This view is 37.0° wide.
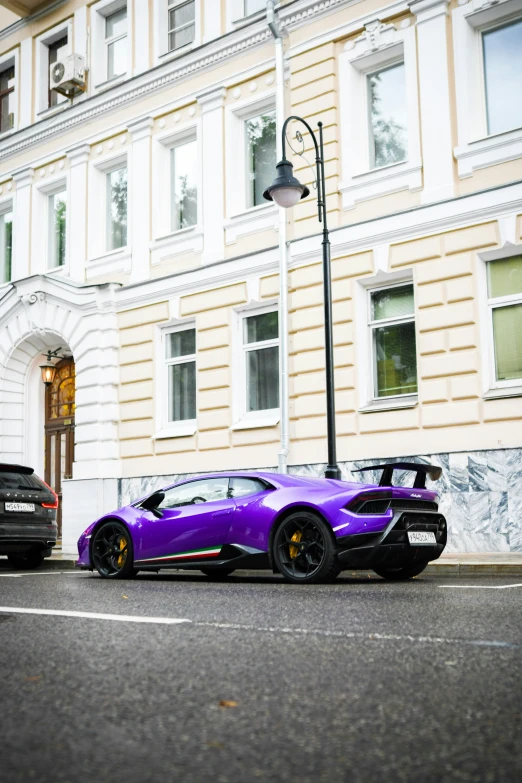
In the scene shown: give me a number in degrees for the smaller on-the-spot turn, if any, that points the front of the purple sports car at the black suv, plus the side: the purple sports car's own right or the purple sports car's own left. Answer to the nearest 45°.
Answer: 0° — it already faces it

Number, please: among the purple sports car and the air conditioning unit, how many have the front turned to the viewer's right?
0

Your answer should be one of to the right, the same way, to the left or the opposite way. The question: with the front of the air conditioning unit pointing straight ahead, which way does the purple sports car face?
to the right

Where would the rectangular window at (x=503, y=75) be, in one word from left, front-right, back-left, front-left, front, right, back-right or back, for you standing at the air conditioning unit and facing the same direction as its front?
left

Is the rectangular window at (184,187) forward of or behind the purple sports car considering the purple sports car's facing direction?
forward

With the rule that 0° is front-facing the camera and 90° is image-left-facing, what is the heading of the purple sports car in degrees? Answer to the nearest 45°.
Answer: approximately 135°

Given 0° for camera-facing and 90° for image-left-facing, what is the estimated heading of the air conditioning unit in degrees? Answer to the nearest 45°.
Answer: approximately 45°

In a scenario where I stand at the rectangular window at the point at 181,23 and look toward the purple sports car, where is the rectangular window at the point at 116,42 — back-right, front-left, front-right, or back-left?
back-right

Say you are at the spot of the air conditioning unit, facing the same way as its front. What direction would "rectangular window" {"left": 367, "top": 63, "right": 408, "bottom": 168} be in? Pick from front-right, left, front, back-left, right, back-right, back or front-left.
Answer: left
